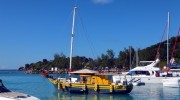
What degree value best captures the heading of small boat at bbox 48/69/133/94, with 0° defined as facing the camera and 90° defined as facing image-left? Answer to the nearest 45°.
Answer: approximately 90°
